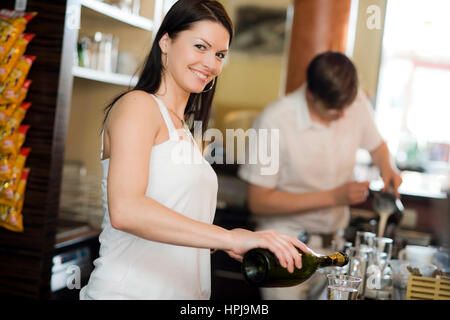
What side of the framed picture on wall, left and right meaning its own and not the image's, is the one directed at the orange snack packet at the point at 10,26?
front

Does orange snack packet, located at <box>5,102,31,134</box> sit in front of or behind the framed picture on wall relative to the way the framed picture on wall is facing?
in front

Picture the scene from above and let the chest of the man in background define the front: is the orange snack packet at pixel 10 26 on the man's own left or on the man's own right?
on the man's own right

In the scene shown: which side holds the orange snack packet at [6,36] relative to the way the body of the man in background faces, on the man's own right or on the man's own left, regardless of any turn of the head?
on the man's own right

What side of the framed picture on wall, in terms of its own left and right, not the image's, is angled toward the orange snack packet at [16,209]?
front

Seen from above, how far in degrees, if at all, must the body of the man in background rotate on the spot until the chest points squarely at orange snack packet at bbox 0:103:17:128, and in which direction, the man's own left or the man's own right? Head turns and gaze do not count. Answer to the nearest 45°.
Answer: approximately 90° to the man's own right

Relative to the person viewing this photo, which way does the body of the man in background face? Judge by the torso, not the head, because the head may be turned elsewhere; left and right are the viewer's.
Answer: facing the viewer and to the right of the viewer

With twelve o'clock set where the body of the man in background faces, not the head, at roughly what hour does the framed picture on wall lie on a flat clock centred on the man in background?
The framed picture on wall is roughly at 7 o'clock from the man in background.

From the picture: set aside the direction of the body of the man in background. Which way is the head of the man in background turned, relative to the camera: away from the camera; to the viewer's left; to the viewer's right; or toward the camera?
toward the camera

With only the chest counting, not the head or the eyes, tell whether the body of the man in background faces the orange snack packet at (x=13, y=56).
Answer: no

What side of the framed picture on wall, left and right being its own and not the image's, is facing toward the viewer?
front

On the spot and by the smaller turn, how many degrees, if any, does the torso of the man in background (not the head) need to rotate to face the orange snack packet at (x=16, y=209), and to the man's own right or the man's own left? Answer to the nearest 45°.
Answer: approximately 90° to the man's own right

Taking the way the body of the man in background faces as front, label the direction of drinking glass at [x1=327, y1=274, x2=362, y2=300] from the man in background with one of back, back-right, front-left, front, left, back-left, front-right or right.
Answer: front-right

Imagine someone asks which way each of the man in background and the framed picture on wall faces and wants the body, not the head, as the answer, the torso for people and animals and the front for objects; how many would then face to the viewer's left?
0
